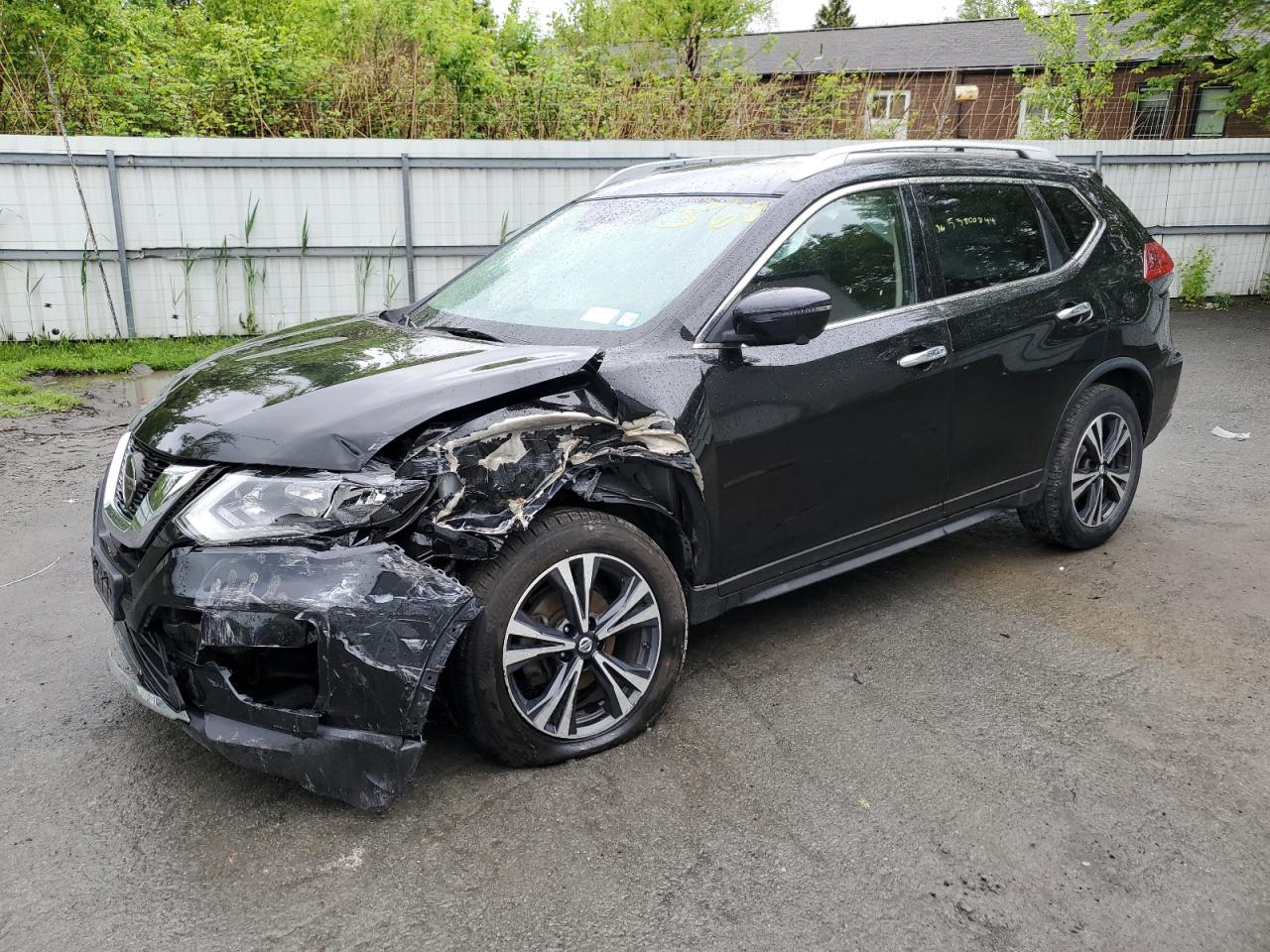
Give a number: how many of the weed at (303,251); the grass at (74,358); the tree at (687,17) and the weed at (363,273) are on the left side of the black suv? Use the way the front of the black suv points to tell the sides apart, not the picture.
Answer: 0

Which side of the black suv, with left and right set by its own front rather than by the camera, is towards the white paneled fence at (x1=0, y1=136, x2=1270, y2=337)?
right

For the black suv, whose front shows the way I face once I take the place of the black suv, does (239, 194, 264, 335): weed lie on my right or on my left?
on my right

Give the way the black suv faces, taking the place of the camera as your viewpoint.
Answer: facing the viewer and to the left of the viewer

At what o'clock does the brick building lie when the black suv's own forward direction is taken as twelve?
The brick building is roughly at 5 o'clock from the black suv.

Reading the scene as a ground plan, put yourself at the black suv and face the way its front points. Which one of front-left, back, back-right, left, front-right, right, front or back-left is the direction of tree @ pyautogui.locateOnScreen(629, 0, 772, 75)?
back-right

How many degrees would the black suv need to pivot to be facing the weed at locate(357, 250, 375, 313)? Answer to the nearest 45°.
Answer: approximately 135° to its right

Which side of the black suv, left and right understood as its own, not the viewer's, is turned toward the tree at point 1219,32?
back

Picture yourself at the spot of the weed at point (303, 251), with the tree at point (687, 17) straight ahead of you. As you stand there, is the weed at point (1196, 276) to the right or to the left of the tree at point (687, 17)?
right

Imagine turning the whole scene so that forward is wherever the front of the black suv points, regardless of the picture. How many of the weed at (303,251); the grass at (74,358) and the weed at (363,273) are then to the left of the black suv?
0

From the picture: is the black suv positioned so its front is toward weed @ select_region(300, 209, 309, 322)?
no

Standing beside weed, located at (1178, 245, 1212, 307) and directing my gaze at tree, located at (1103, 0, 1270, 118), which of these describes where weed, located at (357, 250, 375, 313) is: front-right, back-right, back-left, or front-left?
back-left

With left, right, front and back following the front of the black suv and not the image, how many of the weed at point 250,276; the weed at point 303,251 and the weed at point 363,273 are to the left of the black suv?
0

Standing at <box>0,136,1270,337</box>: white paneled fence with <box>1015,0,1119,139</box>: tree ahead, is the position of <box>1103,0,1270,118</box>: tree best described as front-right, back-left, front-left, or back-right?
front-right

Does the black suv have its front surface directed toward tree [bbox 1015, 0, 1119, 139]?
no
